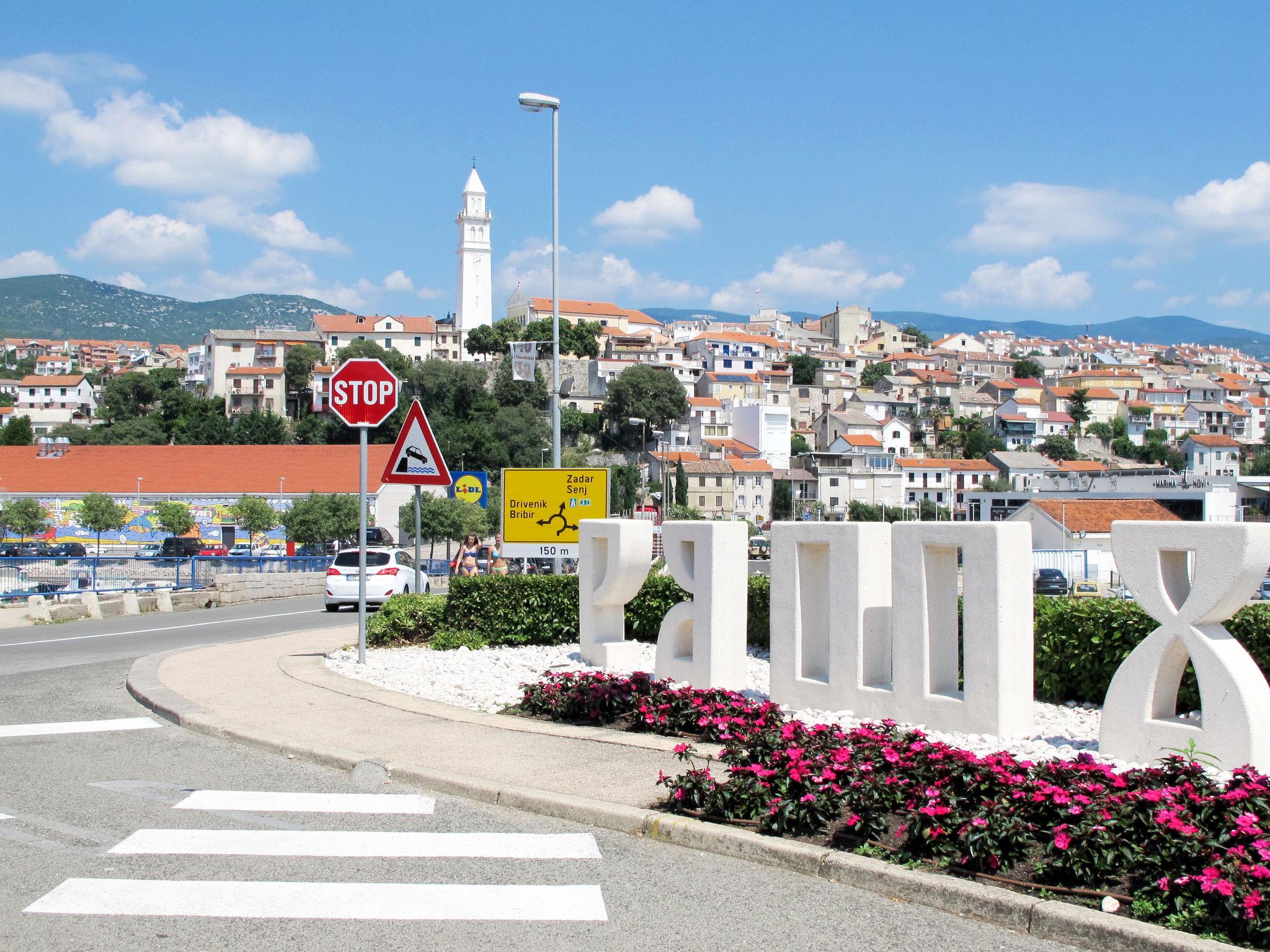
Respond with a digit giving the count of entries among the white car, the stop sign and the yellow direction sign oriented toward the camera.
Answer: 2

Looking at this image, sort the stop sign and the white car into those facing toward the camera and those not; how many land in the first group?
1

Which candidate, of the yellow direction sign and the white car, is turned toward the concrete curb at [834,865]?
the yellow direction sign

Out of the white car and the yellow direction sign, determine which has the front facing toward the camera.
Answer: the yellow direction sign

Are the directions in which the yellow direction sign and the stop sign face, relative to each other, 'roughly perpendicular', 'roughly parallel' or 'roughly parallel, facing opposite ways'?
roughly parallel

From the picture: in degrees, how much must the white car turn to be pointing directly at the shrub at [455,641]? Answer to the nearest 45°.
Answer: approximately 135° to its right

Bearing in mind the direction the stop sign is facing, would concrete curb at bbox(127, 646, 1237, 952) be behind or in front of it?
in front

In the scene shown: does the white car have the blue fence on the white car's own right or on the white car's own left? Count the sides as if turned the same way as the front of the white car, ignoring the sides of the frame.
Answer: on the white car's own left

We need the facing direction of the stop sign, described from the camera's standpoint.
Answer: facing the viewer

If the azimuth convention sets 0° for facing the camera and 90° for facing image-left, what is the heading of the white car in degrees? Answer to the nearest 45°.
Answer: approximately 225°

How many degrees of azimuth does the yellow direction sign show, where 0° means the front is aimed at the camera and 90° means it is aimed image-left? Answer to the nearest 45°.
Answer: approximately 0°
